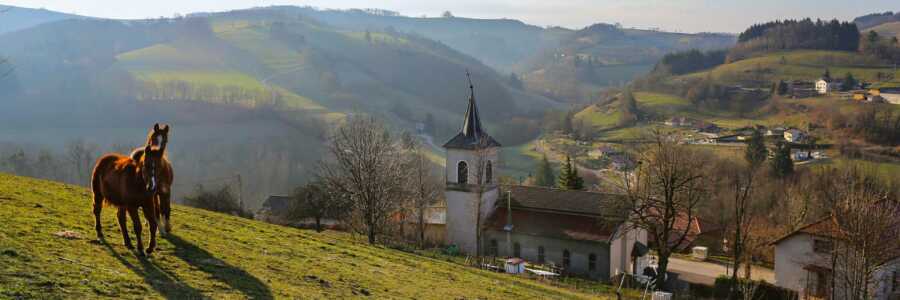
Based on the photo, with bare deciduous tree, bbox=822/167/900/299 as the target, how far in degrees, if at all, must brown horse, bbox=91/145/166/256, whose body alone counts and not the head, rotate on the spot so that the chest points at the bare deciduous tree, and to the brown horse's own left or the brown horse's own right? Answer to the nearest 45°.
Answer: approximately 45° to the brown horse's own left

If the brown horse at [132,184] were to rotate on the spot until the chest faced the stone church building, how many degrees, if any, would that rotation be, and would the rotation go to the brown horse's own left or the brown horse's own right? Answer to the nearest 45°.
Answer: approximately 90° to the brown horse's own left

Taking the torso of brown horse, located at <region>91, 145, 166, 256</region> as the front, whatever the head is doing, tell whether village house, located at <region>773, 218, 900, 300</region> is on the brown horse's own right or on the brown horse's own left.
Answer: on the brown horse's own left

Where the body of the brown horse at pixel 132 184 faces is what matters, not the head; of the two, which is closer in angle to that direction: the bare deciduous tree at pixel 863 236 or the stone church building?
the bare deciduous tree

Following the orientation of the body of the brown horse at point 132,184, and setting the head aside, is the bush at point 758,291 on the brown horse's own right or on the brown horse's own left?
on the brown horse's own left

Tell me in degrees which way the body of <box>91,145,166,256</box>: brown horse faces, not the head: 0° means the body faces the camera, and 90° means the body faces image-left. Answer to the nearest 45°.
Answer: approximately 315°
